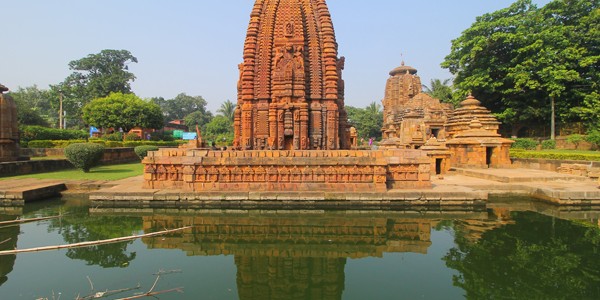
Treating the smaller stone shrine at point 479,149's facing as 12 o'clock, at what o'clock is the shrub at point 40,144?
The shrub is roughly at 4 o'clock from the smaller stone shrine.

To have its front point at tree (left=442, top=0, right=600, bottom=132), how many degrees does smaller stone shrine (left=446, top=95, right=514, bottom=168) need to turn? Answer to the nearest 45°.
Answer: approximately 135° to its left

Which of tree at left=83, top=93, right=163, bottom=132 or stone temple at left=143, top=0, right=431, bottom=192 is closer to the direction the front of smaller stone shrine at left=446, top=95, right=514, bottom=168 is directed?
the stone temple

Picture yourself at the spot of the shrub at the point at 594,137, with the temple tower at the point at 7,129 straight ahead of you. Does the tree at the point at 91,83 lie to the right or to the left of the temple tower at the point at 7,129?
right

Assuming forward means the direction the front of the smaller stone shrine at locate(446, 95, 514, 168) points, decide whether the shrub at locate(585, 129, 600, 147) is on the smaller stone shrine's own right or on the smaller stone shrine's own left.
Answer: on the smaller stone shrine's own left

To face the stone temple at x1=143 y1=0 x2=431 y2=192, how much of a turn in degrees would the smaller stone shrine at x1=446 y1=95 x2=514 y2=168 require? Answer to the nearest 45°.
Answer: approximately 90° to its right

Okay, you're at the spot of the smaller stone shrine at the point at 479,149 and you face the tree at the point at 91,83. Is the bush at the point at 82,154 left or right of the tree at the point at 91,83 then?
left

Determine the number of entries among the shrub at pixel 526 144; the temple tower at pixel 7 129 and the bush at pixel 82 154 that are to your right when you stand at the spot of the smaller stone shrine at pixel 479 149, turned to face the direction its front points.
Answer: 2

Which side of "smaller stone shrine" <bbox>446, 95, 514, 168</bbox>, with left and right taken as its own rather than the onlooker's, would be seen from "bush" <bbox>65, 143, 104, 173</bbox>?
right

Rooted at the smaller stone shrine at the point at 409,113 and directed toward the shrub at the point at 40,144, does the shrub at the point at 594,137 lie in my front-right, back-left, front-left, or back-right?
back-left

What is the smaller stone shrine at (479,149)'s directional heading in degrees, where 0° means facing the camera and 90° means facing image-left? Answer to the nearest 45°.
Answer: approximately 315°

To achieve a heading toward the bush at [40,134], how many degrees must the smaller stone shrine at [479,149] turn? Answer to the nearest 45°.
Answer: approximately 135° to its right

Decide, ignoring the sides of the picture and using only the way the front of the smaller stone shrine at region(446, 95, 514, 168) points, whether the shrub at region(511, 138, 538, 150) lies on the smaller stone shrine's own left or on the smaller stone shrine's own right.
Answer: on the smaller stone shrine's own left
